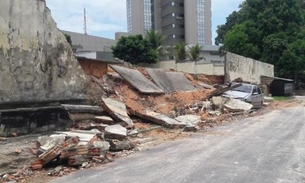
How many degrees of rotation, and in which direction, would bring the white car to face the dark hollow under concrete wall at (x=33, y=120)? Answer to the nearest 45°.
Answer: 0° — it already faces it

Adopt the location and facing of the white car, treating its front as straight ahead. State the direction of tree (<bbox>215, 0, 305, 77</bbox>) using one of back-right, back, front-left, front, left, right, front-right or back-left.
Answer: back-right

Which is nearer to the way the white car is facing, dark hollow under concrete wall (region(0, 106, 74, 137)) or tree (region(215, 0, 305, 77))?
the dark hollow under concrete wall

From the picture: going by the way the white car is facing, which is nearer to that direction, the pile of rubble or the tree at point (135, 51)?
the pile of rubble

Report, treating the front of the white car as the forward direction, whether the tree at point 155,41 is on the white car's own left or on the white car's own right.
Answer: on the white car's own right

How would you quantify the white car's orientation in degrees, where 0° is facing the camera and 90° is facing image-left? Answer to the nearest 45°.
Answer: approximately 45°

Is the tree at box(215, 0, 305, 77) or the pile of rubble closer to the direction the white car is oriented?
the pile of rubble

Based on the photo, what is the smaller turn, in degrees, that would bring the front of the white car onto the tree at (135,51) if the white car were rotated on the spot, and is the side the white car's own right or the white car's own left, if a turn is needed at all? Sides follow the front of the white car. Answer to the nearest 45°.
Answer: approximately 90° to the white car's own right
